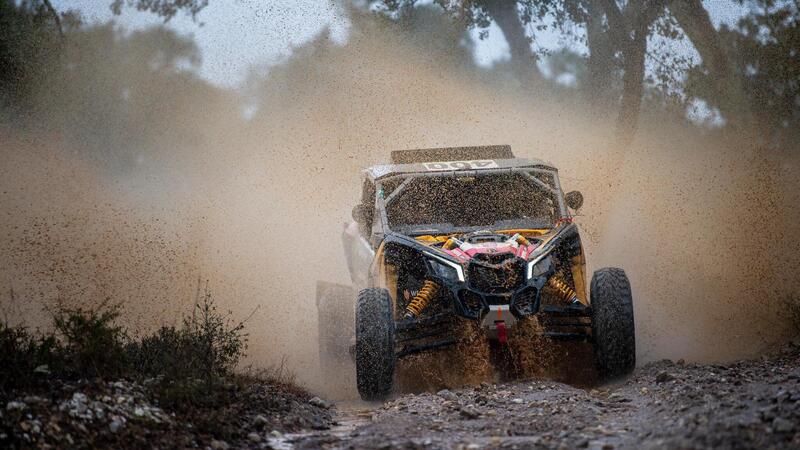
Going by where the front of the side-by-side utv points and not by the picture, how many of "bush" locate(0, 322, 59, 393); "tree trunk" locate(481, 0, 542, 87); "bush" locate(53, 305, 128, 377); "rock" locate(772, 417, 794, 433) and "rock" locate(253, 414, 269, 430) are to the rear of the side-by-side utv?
1

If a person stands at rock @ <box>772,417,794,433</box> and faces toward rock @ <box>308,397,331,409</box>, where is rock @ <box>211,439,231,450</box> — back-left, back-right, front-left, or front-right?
front-left

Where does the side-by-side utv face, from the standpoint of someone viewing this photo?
facing the viewer

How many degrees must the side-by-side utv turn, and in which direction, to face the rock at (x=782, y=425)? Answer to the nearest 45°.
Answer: approximately 45° to its left

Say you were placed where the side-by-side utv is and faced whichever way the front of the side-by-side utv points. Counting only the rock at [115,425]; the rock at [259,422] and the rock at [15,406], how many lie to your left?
0

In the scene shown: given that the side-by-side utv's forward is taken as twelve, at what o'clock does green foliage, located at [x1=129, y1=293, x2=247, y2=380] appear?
The green foliage is roughly at 2 o'clock from the side-by-side utv.

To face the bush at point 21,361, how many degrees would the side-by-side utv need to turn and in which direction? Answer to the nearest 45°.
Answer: approximately 45° to its right

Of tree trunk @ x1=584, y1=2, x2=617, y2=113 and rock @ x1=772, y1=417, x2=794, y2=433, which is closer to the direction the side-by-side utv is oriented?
the rock

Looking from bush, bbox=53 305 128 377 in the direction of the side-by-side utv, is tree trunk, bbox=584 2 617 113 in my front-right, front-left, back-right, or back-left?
front-left

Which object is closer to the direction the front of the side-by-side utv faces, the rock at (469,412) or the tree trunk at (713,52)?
the rock

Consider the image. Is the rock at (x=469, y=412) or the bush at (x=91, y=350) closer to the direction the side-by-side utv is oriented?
the rock

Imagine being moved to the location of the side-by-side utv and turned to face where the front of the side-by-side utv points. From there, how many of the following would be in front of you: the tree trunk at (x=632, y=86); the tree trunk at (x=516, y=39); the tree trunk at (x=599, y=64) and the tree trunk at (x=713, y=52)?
0

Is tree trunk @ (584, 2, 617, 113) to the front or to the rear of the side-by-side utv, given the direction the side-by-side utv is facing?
to the rear

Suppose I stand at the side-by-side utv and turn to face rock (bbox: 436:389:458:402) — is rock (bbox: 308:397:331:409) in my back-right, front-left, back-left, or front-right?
front-right

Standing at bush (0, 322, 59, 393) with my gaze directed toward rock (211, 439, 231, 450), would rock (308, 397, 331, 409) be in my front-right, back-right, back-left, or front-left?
front-left

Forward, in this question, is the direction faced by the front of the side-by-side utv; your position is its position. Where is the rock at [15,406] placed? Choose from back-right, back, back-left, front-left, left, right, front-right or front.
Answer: front-right

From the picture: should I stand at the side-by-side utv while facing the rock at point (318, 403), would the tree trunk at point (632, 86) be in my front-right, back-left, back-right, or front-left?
back-right

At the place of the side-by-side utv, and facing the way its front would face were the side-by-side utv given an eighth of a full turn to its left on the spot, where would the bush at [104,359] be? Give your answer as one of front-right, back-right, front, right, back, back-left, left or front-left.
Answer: right

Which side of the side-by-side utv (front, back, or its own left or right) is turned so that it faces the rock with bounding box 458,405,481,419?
front

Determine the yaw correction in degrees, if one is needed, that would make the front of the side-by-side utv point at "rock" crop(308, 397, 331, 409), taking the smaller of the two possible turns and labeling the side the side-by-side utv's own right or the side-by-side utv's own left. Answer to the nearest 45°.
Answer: approximately 90° to the side-by-side utv's own right
